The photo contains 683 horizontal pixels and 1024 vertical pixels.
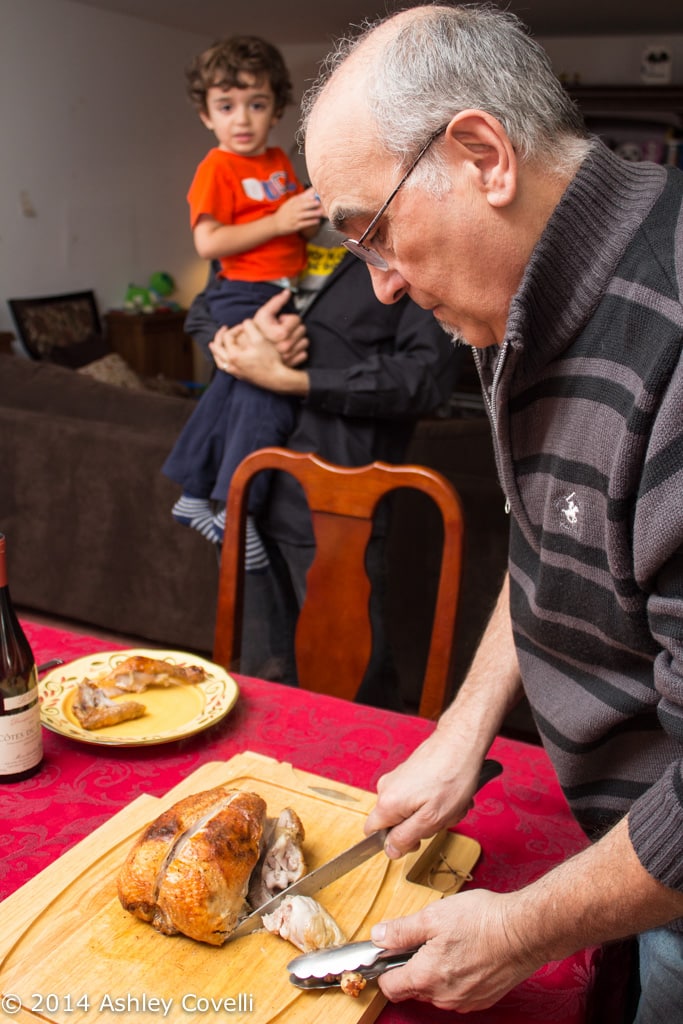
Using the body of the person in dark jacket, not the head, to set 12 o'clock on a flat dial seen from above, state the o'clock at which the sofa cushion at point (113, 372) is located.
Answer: The sofa cushion is roughly at 4 o'clock from the person in dark jacket.

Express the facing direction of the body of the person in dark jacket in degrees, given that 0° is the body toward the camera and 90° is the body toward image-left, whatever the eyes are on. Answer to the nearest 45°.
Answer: approximately 45°
